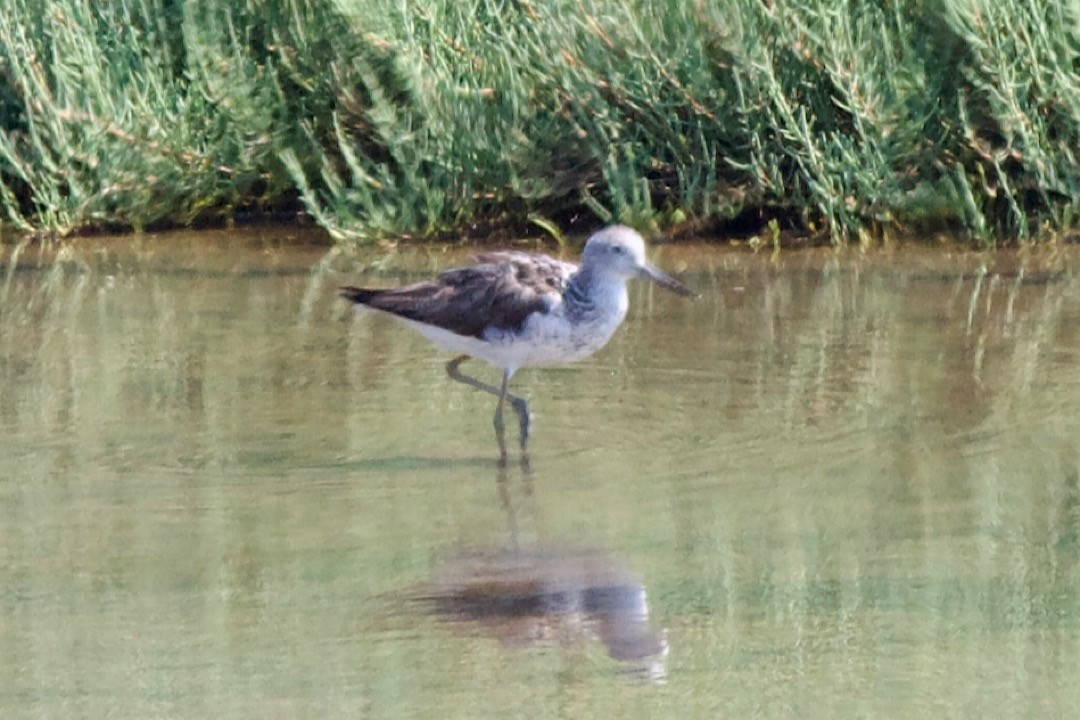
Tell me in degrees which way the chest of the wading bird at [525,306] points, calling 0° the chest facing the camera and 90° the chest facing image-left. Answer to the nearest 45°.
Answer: approximately 270°
